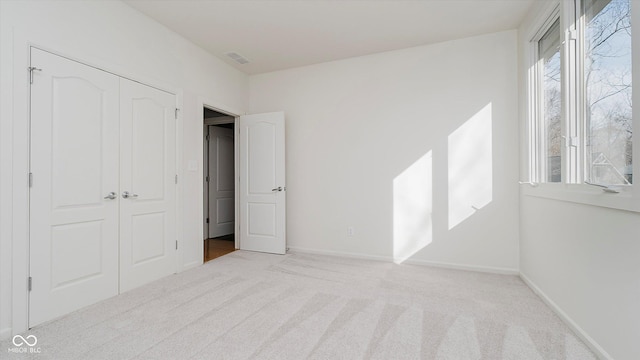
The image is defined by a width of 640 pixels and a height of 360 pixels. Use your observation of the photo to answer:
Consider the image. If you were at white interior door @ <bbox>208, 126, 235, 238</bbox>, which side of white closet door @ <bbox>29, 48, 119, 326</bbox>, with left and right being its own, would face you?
left

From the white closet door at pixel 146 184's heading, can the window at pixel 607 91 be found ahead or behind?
ahead

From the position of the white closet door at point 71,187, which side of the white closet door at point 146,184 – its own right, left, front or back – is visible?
right

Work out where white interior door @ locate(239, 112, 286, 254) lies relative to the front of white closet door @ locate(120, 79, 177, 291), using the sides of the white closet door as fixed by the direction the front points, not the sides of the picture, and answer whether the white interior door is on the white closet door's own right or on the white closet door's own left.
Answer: on the white closet door's own left

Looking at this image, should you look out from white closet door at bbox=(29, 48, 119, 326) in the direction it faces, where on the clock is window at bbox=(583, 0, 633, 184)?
The window is roughly at 12 o'clock from the white closet door.

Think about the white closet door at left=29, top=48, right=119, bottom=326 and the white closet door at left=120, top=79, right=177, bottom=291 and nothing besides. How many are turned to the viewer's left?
0

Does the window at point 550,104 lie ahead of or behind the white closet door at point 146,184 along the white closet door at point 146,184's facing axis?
ahead

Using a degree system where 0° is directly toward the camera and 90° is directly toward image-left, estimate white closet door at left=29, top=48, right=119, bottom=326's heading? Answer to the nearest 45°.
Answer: approximately 315°

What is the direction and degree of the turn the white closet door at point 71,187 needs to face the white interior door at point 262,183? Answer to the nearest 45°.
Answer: approximately 45° to its left

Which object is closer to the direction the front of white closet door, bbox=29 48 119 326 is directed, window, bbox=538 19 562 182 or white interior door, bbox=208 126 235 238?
the window
